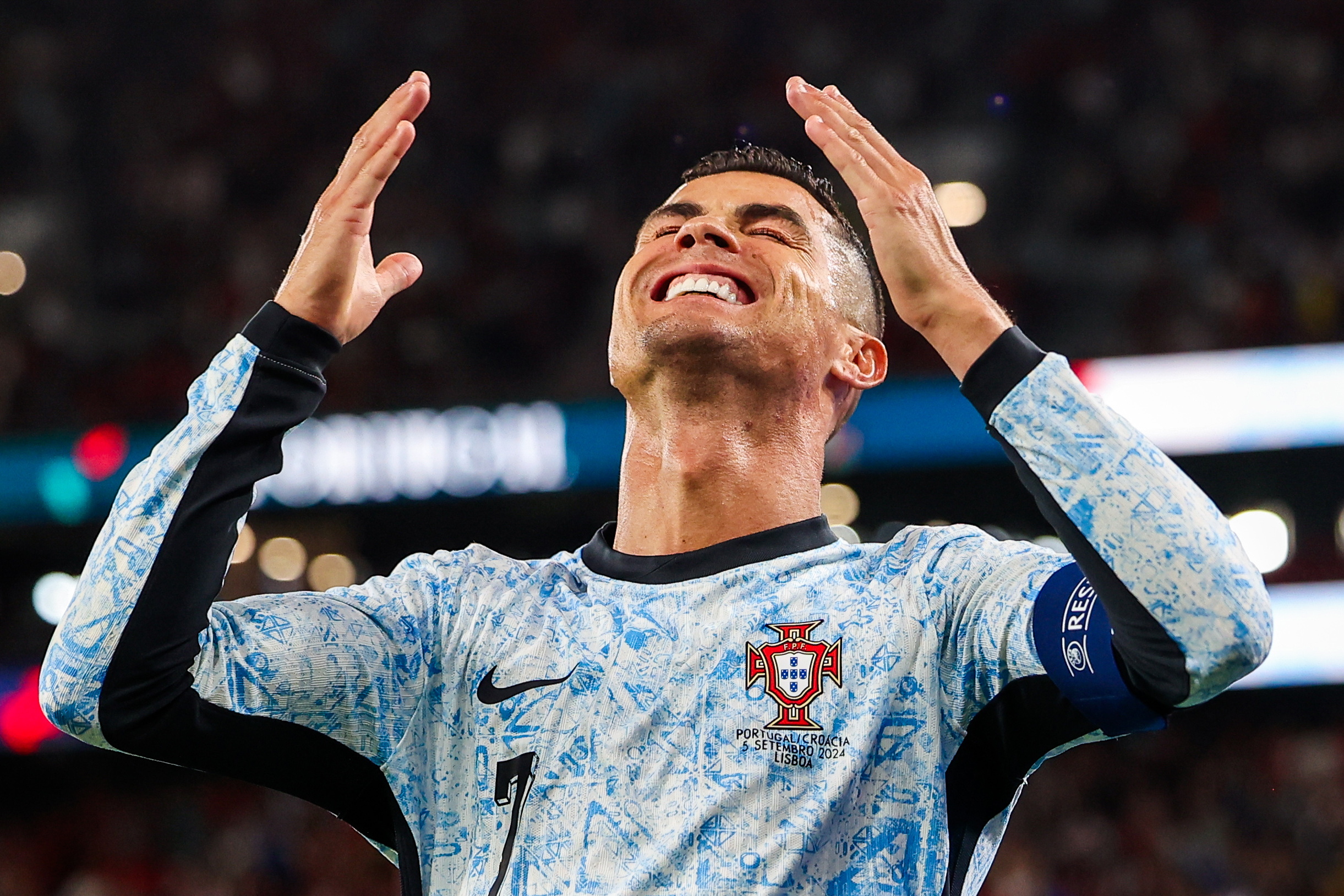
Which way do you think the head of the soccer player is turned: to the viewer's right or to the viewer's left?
to the viewer's left

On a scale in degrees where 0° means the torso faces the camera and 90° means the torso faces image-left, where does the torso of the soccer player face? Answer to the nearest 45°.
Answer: approximately 0°
